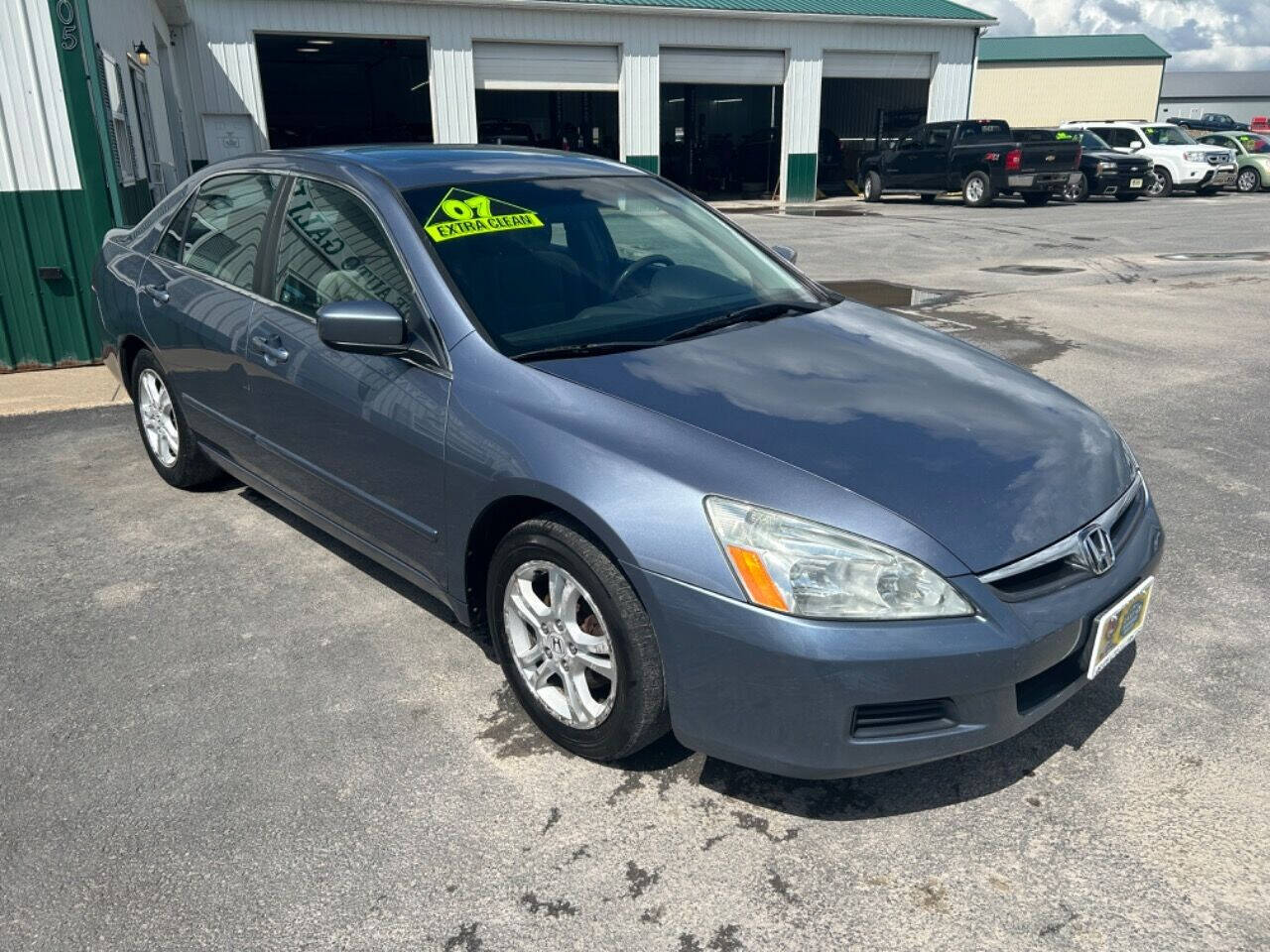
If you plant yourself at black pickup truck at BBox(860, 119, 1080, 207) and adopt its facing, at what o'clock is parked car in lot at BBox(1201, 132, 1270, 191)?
The parked car in lot is roughly at 3 o'clock from the black pickup truck.

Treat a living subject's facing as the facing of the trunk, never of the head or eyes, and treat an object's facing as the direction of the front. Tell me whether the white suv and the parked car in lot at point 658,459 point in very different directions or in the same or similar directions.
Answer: same or similar directions

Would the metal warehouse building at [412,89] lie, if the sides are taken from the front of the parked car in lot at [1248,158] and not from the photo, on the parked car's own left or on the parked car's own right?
on the parked car's own right

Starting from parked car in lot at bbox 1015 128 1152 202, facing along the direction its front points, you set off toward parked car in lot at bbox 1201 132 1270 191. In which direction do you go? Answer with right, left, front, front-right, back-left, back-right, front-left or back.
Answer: left

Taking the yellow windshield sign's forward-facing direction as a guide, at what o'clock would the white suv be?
The white suv is roughly at 9 o'clock from the yellow windshield sign.

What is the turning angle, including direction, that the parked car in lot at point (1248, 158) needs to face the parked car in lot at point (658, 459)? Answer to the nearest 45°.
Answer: approximately 45° to its right

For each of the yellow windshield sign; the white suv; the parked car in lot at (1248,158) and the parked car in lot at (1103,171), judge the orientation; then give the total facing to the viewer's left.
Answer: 0

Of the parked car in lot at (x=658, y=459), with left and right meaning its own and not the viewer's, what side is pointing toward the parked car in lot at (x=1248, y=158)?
left

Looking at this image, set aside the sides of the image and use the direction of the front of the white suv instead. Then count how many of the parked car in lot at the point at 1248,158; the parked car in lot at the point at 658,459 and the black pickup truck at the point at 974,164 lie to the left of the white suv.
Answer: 1

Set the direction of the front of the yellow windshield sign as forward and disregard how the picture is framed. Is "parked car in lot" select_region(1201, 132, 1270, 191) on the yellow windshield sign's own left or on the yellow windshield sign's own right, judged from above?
on the yellow windshield sign's own left

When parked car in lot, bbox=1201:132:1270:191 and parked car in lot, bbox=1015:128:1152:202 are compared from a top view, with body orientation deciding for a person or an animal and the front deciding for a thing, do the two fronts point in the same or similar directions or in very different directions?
same or similar directions

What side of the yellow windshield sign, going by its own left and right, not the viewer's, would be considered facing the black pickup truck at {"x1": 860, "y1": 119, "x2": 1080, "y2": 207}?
left

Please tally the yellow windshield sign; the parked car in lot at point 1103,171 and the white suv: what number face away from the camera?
0

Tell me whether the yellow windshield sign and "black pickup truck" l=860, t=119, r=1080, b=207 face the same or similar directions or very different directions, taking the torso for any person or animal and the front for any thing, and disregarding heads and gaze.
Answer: very different directions

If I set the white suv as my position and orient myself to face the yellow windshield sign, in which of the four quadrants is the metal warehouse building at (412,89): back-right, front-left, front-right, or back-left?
front-right

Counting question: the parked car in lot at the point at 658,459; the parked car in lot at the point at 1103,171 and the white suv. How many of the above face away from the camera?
0
